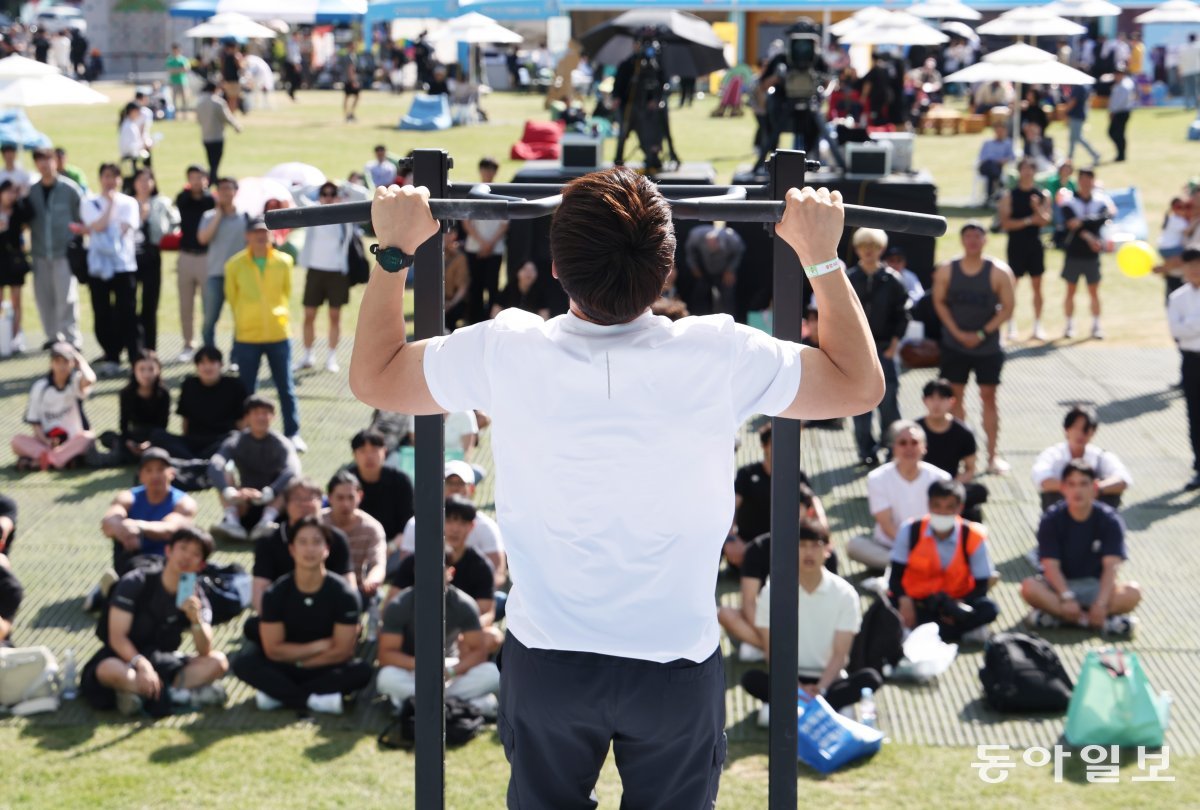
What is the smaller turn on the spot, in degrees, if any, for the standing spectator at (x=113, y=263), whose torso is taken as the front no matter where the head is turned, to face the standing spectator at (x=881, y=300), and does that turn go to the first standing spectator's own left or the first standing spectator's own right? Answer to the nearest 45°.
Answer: approximately 45° to the first standing spectator's own left

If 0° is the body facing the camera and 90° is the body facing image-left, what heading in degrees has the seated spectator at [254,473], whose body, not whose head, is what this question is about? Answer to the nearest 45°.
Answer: approximately 0°

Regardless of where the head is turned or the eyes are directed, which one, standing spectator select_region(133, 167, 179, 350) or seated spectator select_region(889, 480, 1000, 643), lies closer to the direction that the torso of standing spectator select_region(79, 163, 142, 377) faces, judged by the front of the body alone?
the seated spectator

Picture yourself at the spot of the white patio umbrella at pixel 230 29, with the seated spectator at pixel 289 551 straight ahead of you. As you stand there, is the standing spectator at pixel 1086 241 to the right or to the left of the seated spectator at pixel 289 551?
left

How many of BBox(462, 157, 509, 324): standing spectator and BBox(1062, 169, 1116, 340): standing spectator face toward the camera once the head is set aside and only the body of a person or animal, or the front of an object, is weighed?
2

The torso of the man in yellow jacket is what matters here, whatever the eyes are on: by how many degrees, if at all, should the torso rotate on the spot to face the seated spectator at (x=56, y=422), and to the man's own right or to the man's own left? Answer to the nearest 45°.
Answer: approximately 90° to the man's own right
